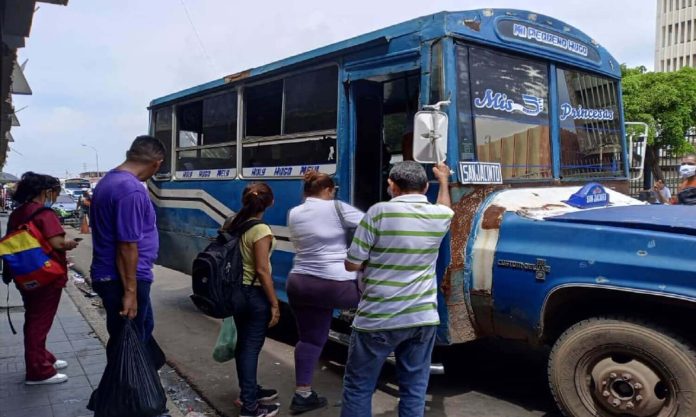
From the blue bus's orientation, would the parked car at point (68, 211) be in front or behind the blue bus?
behind

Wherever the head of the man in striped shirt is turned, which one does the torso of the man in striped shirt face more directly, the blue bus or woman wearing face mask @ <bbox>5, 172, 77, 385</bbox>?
the blue bus

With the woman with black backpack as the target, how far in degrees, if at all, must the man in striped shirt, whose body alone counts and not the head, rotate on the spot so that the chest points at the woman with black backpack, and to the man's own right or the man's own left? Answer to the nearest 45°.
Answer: approximately 45° to the man's own left

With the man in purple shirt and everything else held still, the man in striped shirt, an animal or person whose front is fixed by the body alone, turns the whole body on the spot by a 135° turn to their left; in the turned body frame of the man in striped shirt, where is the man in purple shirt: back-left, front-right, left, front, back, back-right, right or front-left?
front-right

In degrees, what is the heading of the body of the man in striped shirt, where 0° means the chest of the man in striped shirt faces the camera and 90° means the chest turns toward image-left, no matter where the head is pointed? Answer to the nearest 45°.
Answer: approximately 180°

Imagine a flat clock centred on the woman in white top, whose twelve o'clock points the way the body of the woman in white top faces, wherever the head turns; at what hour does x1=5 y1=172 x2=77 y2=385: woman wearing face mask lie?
The woman wearing face mask is roughly at 8 o'clock from the woman in white top.

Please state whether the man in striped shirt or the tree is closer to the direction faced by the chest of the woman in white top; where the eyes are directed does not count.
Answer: the tree

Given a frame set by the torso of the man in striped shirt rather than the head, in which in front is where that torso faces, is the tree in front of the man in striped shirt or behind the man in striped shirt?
in front

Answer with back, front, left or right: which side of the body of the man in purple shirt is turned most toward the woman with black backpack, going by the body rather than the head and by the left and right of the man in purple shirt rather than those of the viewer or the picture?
front

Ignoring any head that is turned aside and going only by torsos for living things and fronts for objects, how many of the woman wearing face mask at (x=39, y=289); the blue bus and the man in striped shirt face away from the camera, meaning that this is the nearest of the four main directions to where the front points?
1

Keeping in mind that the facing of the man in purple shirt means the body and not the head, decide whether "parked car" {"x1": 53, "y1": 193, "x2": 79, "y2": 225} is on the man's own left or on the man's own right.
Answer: on the man's own left
